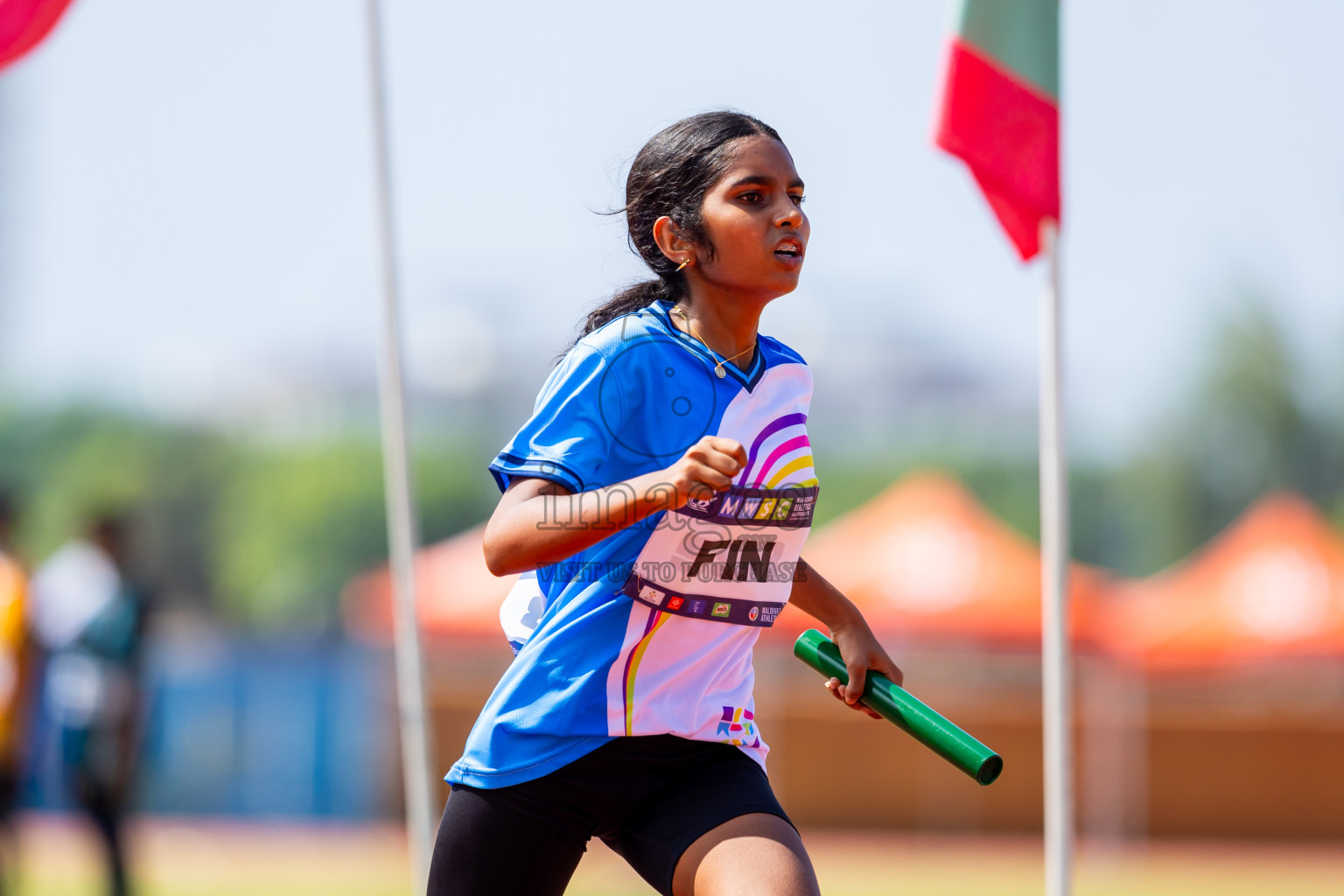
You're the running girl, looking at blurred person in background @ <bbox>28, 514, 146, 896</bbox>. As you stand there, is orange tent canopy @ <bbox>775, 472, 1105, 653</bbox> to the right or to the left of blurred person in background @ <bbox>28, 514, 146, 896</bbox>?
right

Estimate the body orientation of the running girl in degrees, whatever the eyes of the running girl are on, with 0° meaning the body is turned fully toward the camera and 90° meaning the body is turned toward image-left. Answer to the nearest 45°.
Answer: approximately 315°

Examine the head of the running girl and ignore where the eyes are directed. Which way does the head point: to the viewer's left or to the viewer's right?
to the viewer's right

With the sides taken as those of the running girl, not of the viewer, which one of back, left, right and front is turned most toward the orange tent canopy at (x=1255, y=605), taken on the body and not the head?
left

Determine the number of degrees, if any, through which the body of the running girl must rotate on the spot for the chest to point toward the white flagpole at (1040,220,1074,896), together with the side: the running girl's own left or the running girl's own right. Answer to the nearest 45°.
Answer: approximately 90° to the running girl's own left

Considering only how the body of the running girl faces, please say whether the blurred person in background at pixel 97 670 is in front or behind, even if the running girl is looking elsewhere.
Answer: behind

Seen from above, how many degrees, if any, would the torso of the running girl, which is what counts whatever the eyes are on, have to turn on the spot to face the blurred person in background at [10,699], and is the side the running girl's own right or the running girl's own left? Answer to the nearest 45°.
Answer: approximately 180°

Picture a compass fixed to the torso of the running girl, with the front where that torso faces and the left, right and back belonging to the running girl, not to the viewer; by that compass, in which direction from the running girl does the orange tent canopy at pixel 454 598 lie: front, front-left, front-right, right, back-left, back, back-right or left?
back-left

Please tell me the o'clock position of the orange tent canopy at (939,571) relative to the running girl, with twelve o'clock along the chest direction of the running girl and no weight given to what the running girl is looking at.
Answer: The orange tent canopy is roughly at 8 o'clock from the running girl.
